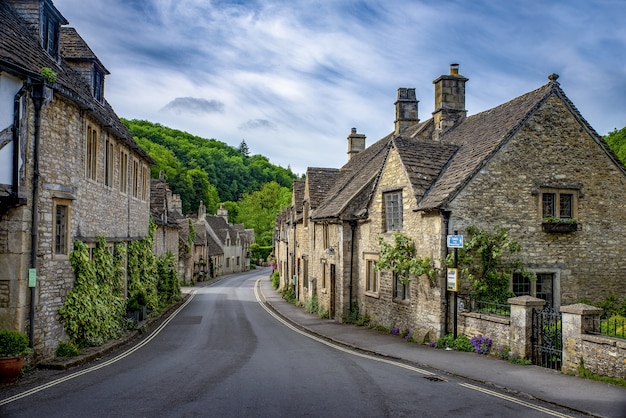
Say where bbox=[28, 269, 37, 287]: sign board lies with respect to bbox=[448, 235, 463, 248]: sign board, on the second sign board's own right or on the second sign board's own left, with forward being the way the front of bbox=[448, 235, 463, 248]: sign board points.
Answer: on the second sign board's own right

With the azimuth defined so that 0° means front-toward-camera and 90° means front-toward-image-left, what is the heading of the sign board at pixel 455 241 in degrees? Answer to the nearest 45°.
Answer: approximately 0°

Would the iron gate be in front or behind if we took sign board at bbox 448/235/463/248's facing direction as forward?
in front

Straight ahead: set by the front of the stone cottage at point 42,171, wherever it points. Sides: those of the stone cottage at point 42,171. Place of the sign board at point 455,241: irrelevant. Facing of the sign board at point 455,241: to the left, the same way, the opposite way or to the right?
to the right

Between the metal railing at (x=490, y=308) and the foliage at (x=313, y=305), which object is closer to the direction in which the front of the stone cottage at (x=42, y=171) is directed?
the metal railing

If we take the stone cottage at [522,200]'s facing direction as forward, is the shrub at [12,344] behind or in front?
in front

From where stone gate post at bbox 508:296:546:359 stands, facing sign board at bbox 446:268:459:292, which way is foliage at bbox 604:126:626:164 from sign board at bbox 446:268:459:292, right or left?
right

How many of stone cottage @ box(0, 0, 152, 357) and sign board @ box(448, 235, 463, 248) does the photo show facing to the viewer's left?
0

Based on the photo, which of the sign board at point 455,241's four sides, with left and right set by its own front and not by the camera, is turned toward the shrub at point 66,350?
right

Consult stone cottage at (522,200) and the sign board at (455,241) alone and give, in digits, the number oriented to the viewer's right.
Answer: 0
